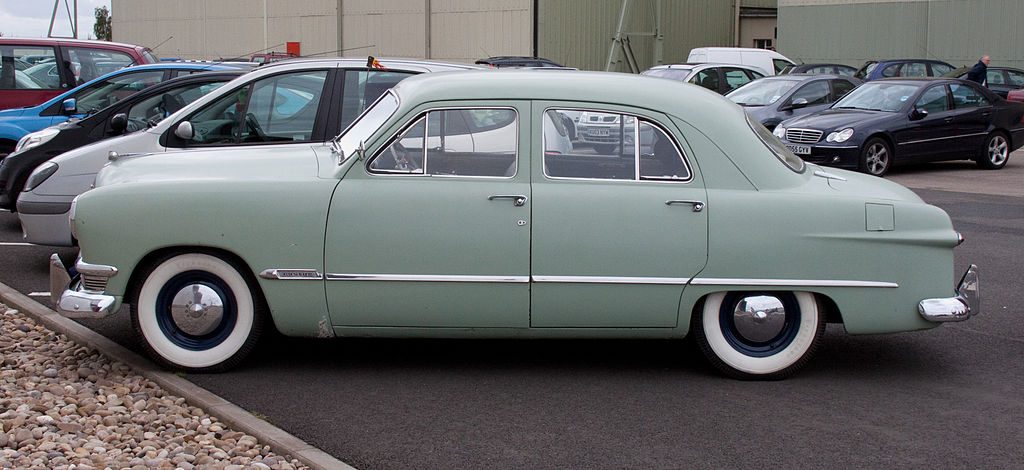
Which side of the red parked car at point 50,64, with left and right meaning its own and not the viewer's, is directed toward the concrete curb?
left

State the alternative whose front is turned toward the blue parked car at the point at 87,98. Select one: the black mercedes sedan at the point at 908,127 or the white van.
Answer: the black mercedes sedan

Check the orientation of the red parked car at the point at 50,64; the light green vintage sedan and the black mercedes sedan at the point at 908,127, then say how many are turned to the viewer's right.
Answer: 0

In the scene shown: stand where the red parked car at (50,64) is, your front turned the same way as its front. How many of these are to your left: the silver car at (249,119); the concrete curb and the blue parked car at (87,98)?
3

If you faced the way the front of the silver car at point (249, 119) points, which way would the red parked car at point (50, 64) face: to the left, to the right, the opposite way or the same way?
the same way

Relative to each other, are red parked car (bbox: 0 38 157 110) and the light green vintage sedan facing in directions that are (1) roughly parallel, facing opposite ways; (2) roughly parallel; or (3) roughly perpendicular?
roughly parallel

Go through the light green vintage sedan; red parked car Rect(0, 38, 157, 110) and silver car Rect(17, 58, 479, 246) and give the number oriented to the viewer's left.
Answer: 3

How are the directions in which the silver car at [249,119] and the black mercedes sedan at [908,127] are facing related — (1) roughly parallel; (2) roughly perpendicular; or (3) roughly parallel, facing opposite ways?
roughly parallel

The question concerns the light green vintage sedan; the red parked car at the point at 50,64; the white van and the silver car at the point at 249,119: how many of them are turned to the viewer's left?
3

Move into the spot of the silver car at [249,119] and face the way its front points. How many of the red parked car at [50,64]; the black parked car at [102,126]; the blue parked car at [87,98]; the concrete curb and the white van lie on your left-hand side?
1

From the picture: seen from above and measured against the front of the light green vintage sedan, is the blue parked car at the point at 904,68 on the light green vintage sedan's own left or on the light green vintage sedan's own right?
on the light green vintage sedan's own right

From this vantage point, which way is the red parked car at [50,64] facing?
to the viewer's left

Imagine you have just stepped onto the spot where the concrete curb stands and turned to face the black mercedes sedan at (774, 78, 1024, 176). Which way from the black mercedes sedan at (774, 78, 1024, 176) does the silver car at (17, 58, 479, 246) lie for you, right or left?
left

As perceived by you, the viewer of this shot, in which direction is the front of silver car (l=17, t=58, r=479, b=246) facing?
facing to the left of the viewer

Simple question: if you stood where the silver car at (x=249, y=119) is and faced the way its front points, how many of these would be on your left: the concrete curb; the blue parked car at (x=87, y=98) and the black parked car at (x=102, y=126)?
1

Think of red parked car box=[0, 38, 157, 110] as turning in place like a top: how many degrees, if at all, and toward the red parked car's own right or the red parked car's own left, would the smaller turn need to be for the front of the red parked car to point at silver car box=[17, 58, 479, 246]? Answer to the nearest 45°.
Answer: approximately 90° to the red parked car's own left

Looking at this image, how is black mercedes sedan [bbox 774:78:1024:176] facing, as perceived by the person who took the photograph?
facing the viewer and to the left of the viewer

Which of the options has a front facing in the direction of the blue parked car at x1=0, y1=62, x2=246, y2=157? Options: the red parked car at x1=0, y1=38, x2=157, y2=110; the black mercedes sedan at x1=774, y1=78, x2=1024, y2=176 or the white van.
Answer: the black mercedes sedan

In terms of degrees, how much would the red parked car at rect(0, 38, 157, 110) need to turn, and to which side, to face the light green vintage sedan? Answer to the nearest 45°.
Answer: approximately 90° to its left

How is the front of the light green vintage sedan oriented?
to the viewer's left

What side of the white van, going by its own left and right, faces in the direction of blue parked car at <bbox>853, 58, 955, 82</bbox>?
front
